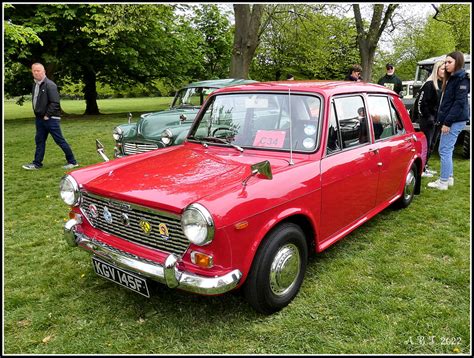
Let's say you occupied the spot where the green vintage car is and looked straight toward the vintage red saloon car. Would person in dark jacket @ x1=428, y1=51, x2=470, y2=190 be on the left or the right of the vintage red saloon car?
left

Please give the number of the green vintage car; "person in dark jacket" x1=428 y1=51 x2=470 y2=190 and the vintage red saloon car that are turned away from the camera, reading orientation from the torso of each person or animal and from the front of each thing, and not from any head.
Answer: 0

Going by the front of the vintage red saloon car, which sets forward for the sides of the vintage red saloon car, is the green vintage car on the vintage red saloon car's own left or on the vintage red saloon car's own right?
on the vintage red saloon car's own right

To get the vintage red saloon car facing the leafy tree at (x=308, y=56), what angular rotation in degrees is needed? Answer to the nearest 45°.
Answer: approximately 135° to its right

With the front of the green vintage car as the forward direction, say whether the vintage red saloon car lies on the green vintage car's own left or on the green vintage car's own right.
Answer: on the green vintage car's own left

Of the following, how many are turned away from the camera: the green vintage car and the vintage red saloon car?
0

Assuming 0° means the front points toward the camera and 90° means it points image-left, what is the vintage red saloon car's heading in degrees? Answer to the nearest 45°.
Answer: approximately 45°

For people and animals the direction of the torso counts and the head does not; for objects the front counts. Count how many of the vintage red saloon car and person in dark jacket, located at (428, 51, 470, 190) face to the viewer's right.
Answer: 0

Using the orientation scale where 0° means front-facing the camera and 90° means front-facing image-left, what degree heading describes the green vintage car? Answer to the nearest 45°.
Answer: approximately 45°

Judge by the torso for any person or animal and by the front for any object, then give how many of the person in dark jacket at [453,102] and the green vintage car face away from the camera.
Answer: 0

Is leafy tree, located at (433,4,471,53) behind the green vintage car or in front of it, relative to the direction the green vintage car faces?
behind
